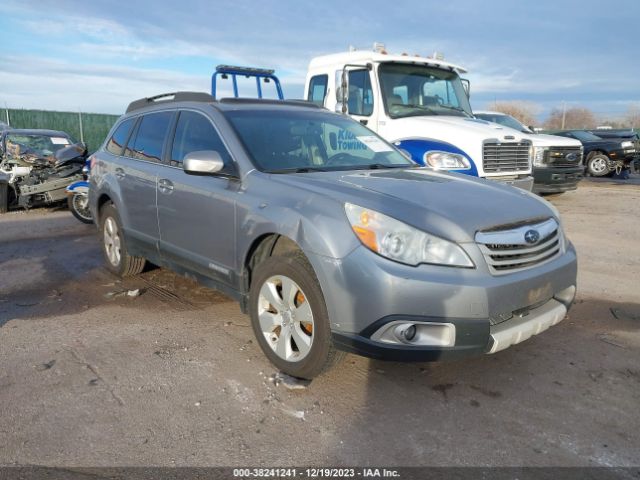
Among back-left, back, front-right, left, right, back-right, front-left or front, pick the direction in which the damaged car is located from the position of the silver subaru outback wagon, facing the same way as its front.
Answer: back

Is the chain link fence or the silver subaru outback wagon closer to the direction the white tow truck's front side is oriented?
the silver subaru outback wagon

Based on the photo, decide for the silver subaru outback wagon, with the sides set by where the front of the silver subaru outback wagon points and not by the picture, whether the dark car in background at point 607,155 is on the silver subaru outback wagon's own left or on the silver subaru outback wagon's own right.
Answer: on the silver subaru outback wagon's own left

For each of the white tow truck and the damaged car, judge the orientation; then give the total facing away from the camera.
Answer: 0

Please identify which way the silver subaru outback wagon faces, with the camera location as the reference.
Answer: facing the viewer and to the right of the viewer

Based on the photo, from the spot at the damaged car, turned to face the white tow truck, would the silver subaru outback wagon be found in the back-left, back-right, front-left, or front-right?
front-right

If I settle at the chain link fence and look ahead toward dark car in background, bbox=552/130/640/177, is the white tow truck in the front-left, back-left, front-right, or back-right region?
front-right

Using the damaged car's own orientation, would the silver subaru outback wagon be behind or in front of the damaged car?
in front

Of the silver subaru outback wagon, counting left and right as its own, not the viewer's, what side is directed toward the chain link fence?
back

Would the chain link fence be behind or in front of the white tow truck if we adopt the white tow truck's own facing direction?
behind

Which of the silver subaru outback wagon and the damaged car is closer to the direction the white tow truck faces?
the silver subaru outback wagon

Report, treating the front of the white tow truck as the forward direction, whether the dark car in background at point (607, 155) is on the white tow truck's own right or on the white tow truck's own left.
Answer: on the white tow truck's own left

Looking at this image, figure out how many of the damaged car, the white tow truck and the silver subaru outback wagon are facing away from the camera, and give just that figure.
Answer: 0

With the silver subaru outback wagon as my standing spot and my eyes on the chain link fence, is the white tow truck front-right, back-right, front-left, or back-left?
front-right
